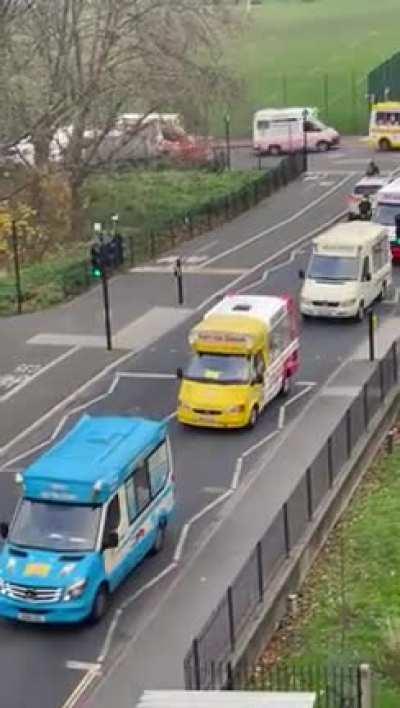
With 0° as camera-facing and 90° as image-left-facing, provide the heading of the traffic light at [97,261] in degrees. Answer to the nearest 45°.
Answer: approximately 0°

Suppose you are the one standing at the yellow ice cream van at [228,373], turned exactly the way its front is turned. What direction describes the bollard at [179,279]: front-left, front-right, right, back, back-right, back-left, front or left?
back-right

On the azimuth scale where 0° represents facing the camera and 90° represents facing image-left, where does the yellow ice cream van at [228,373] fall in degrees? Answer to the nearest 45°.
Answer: approximately 45°

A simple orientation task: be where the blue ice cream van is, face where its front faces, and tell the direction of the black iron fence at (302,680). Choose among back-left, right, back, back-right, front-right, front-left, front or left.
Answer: left

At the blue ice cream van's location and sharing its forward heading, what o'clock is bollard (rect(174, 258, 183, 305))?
The bollard is roughly at 5 o'clock from the blue ice cream van.

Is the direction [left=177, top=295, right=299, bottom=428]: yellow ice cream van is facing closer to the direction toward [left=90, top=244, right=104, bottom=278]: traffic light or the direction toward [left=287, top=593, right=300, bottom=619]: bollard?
the bollard

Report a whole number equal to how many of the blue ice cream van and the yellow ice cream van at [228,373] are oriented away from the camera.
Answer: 0

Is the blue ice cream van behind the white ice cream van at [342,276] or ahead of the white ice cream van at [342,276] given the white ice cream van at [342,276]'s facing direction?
ahead

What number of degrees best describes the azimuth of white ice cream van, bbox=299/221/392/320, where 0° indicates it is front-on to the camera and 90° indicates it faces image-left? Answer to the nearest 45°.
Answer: approximately 45°
